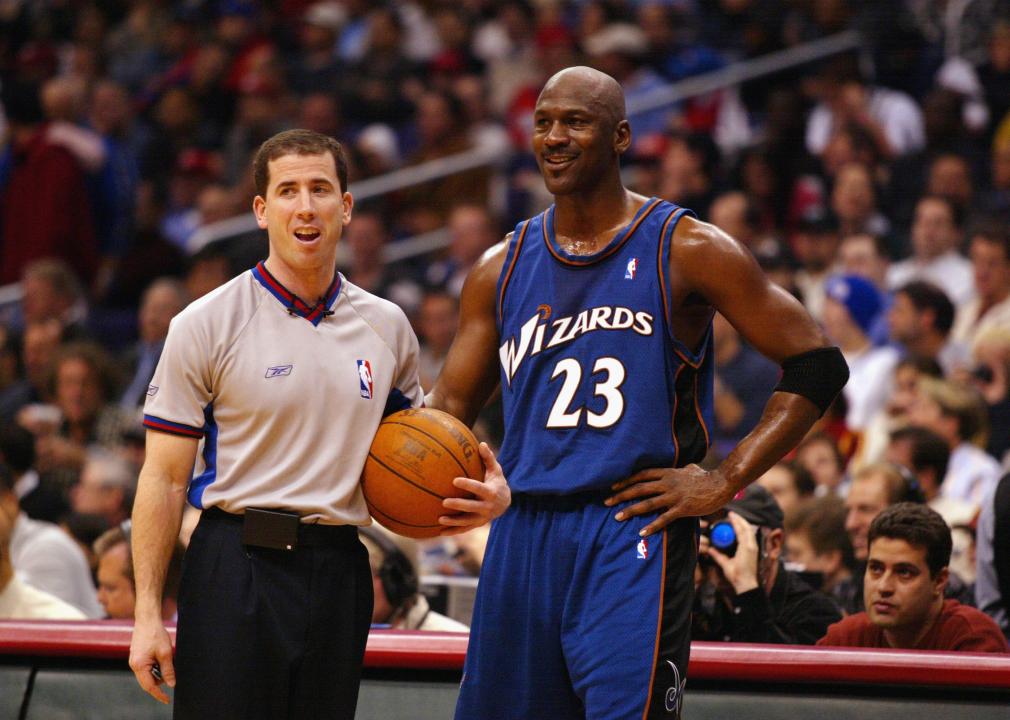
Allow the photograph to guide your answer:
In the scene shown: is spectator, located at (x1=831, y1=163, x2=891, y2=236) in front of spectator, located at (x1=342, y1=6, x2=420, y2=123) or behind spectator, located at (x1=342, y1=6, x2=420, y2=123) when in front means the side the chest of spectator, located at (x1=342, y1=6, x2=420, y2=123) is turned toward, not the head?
in front

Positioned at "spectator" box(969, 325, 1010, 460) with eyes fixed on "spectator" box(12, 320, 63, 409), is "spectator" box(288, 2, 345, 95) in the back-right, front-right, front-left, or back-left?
front-right

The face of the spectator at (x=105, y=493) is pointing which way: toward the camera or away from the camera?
toward the camera

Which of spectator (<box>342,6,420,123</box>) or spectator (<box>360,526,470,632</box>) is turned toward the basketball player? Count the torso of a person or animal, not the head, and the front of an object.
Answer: spectator (<box>342,6,420,123</box>)

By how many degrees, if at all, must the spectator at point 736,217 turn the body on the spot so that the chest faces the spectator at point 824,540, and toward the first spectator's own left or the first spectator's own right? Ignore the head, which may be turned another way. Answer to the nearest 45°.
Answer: approximately 45° to the first spectator's own left

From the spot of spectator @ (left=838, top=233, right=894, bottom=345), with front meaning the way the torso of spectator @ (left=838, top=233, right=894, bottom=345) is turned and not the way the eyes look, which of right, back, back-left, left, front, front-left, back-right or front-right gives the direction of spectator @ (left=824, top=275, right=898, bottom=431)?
front-left

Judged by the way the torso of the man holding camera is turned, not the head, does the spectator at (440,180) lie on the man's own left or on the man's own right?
on the man's own right

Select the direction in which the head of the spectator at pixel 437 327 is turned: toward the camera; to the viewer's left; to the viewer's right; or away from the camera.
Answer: toward the camera

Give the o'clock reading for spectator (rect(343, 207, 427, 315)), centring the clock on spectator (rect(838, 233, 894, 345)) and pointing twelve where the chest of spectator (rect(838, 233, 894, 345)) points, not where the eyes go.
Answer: spectator (rect(343, 207, 427, 315)) is roughly at 2 o'clock from spectator (rect(838, 233, 894, 345)).

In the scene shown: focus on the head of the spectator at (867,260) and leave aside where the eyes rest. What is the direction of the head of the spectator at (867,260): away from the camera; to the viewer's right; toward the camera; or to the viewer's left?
toward the camera

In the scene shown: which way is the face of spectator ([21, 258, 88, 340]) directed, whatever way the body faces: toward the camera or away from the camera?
toward the camera

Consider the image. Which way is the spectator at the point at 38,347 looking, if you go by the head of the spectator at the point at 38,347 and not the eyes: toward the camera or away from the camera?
toward the camera

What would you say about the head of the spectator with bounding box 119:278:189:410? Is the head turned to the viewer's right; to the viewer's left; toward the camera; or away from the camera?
toward the camera
